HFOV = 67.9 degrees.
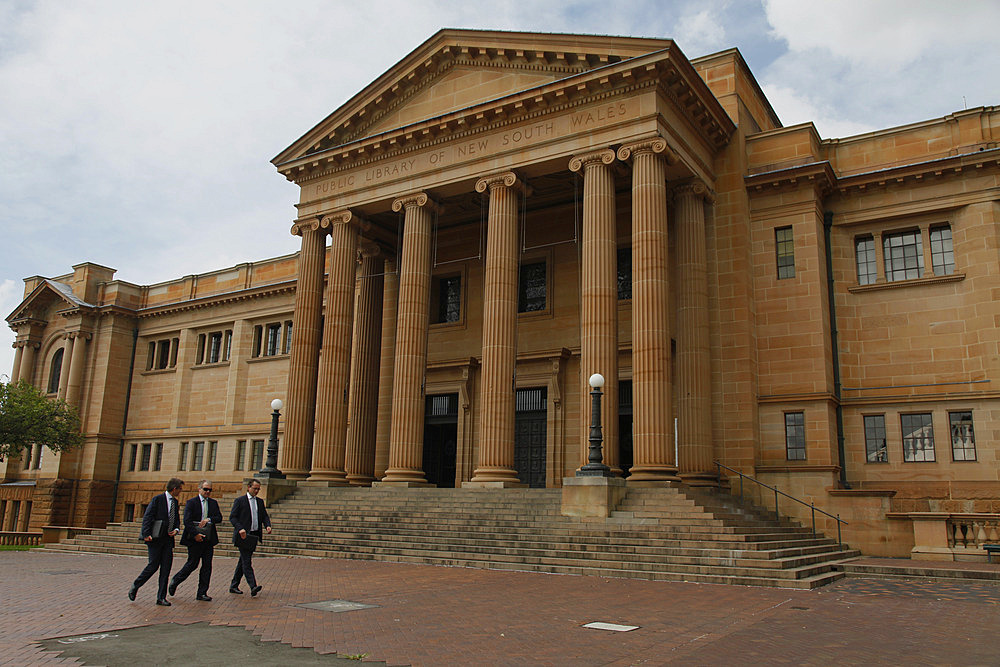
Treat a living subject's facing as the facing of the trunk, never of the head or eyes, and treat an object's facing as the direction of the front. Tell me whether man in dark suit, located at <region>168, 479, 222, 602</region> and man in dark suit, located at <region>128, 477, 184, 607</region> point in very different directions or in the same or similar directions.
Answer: same or similar directions

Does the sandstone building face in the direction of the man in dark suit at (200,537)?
yes

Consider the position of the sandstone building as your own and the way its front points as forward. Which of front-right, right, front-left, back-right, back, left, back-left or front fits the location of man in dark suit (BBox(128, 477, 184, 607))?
front

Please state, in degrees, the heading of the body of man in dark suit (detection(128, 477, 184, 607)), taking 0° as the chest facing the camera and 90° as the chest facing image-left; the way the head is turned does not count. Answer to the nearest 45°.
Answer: approximately 315°

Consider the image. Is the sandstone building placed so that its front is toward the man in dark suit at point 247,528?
yes

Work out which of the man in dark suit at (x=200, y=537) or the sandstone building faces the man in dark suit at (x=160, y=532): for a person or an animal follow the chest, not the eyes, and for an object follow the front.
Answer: the sandstone building

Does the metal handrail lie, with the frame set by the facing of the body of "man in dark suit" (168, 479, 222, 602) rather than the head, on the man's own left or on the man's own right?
on the man's own left

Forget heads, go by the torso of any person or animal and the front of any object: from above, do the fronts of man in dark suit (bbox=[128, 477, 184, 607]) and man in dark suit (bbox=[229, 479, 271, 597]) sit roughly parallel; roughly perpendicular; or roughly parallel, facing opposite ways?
roughly parallel

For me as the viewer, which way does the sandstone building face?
facing the viewer and to the left of the viewer

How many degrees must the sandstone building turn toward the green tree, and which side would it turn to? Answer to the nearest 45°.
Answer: approximately 90° to its right

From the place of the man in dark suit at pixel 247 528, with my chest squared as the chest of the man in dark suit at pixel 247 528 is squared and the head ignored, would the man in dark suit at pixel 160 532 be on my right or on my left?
on my right

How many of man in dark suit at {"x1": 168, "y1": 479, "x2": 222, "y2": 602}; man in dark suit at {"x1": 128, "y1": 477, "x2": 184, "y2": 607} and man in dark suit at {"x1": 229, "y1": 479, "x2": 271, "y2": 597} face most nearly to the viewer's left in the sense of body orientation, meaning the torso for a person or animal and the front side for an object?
0
